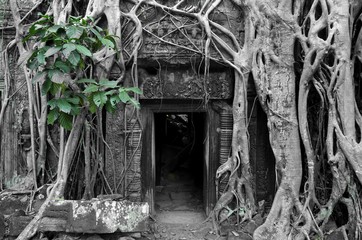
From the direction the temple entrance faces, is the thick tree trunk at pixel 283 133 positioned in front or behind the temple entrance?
in front

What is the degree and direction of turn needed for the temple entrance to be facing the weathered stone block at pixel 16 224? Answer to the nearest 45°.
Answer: approximately 45° to its right

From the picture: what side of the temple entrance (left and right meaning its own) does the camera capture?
front

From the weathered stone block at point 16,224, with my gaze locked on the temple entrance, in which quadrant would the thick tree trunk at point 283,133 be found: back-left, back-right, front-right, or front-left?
front-right

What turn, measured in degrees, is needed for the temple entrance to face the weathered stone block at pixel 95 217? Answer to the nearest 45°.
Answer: approximately 45° to its right
